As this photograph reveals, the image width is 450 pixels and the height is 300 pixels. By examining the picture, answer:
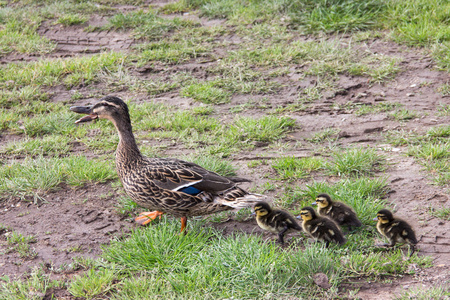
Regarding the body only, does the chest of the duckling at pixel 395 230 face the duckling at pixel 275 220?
yes

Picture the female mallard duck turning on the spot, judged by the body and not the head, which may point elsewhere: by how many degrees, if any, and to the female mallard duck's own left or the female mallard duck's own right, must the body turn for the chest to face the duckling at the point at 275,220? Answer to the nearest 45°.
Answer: approximately 135° to the female mallard duck's own left

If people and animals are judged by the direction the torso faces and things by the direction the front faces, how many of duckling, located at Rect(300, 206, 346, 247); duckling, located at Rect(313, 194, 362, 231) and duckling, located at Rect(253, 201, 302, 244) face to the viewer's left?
3

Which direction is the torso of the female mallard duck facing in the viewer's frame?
to the viewer's left

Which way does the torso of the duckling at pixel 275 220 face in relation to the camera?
to the viewer's left

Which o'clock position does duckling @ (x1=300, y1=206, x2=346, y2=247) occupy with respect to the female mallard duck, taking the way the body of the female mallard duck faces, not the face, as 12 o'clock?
The duckling is roughly at 7 o'clock from the female mallard duck.

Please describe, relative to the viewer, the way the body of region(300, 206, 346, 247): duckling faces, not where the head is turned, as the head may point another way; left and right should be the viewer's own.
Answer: facing to the left of the viewer

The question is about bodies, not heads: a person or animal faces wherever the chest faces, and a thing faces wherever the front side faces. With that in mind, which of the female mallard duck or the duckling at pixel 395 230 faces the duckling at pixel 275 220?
the duckling at pixel 395 230

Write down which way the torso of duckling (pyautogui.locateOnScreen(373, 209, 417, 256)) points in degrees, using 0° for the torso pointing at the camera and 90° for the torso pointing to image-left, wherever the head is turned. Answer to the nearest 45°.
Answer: approximately 90°

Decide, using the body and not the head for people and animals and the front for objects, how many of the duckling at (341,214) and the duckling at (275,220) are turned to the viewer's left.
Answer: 2
